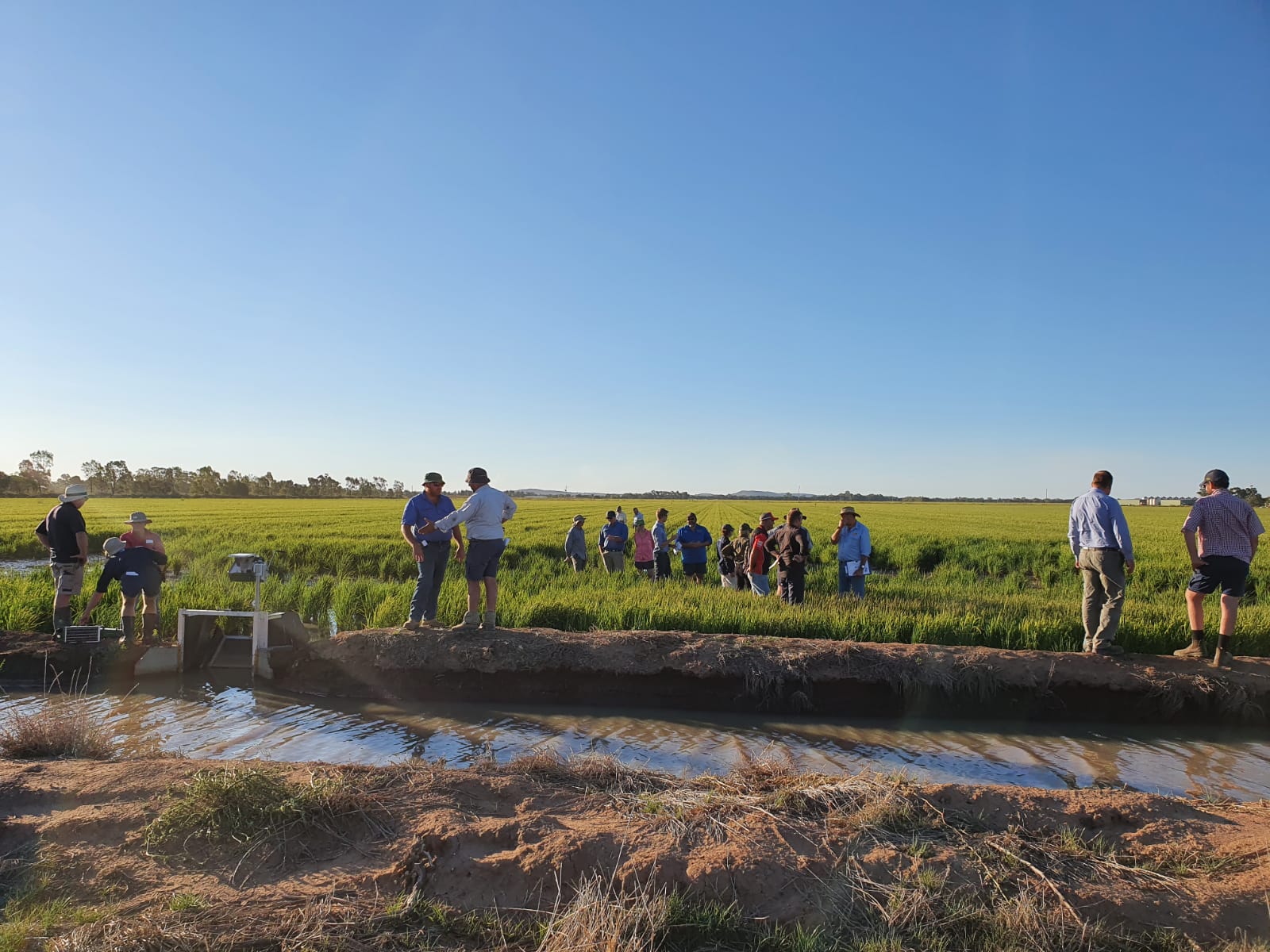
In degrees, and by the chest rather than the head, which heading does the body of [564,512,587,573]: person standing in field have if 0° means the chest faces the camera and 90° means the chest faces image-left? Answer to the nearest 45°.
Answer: approximately 315°

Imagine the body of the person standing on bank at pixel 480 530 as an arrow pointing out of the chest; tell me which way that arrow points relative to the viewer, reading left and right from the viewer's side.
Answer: facing away from the viewer and to the left of the viewer

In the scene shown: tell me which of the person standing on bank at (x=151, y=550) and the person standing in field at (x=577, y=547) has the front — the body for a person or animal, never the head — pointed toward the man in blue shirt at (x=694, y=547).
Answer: the person standing in field at (x=577, y=547)

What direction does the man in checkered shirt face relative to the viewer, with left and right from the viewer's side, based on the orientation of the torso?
facing away from the viewer and to the left of the viewer

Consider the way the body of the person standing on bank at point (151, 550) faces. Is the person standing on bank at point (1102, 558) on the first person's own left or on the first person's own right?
on the first person's own left
